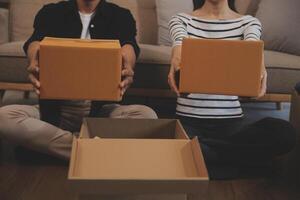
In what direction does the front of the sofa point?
toward the camera

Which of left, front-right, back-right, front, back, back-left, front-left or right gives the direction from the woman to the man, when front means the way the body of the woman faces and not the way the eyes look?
right

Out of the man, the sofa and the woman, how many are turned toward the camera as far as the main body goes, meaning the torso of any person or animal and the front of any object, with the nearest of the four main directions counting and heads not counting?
3

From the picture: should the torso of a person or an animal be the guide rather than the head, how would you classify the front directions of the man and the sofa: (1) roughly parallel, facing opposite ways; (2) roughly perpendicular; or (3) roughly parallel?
roughly parallel

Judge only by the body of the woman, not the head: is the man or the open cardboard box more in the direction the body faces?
the open cardboard box

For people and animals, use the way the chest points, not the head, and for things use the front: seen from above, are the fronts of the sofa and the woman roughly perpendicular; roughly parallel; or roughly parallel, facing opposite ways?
roughly parallel

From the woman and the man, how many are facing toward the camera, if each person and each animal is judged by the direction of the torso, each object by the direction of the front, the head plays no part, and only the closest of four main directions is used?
2

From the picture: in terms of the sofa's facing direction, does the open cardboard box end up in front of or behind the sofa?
in front

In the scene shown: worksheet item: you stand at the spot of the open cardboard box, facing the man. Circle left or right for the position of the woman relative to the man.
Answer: right

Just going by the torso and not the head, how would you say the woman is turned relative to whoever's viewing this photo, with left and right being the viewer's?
facing the viewer

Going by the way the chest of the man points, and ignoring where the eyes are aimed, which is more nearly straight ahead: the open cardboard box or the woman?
the open cardboard box

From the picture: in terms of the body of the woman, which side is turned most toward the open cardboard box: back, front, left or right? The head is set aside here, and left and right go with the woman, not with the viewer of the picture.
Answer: front
